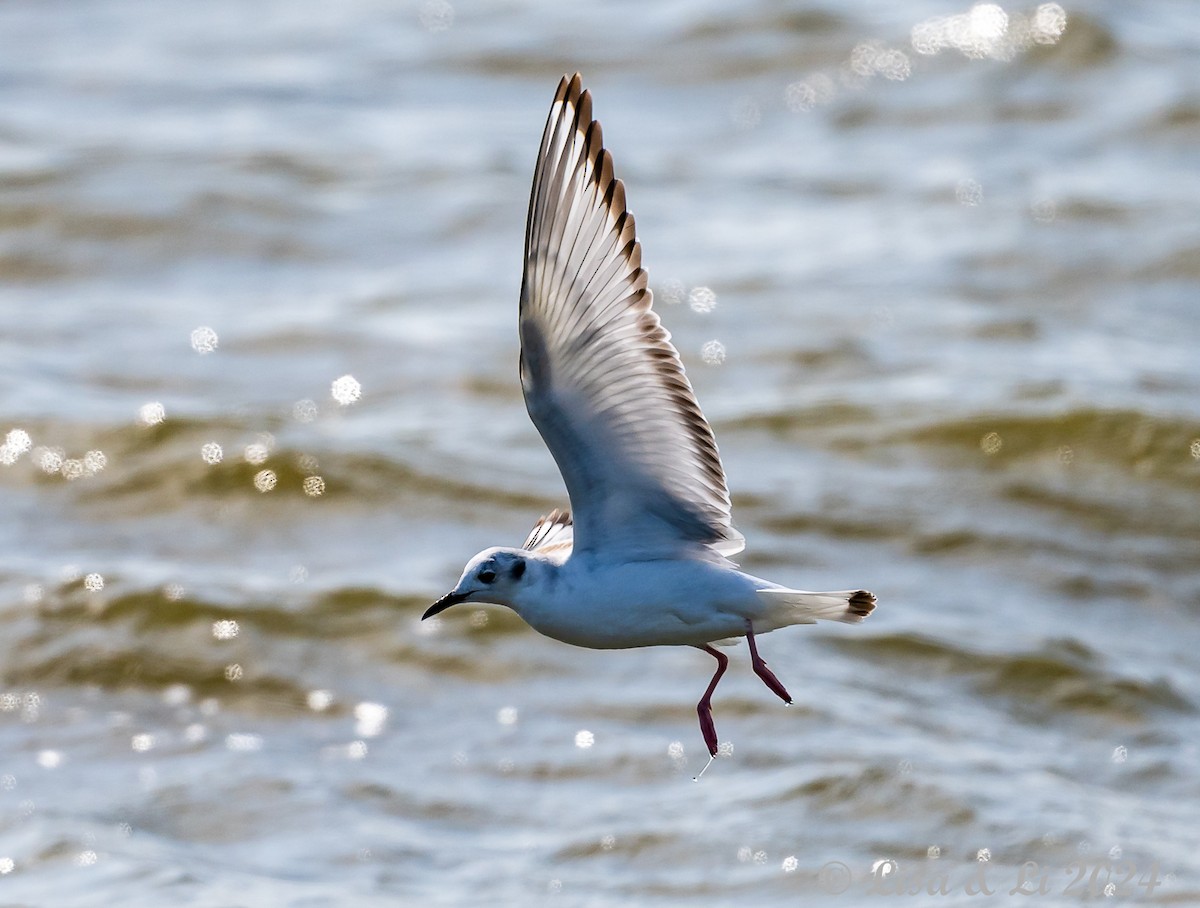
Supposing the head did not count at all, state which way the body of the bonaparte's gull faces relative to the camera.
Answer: to the viewer's left
